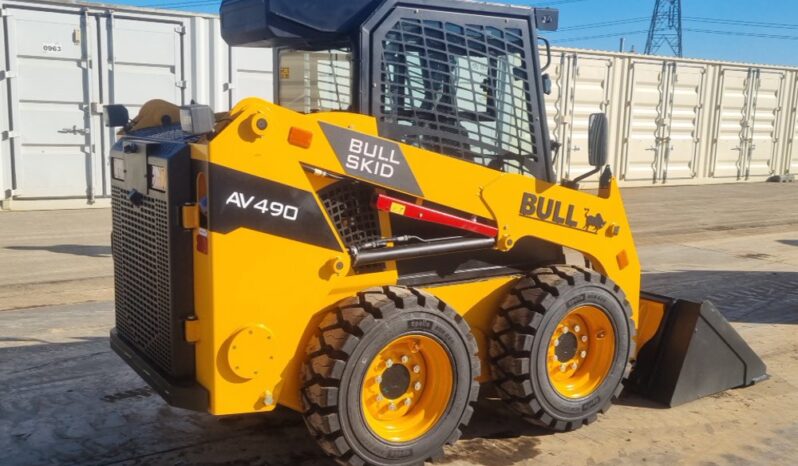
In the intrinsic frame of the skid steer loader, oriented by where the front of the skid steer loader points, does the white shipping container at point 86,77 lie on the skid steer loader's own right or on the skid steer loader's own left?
on the skid steer loader's own left

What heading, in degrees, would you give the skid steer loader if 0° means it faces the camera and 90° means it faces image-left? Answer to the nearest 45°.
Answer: approximately 225°

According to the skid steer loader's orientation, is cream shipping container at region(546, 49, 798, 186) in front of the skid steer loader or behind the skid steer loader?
in front
